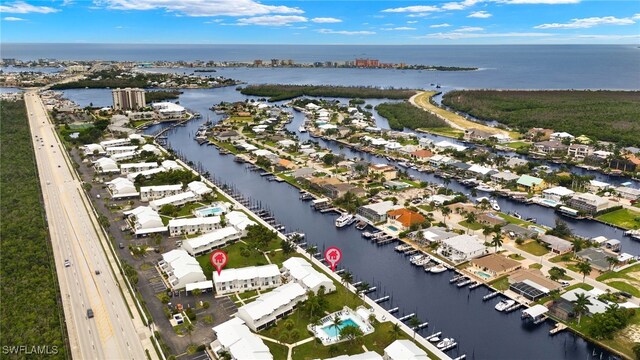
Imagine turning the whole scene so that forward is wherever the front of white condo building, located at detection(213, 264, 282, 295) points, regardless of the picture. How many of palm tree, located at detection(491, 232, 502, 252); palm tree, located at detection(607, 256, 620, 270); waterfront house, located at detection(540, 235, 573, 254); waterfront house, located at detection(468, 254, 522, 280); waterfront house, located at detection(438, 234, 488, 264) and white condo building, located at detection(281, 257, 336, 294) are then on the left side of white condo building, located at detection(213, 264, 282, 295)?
6

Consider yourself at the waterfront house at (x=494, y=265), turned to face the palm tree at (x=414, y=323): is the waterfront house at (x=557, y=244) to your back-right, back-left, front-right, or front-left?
back-left

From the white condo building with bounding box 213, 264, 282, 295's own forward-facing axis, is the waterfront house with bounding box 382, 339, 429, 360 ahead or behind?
ahead

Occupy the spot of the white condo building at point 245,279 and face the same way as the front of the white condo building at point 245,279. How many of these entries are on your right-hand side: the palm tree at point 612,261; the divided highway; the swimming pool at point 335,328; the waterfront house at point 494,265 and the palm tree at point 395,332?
1

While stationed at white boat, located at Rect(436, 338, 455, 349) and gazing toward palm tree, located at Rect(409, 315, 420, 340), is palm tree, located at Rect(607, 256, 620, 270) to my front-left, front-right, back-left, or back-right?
back-right

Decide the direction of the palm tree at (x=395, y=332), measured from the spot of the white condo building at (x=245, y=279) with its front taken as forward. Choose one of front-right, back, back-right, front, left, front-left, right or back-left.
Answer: front-left

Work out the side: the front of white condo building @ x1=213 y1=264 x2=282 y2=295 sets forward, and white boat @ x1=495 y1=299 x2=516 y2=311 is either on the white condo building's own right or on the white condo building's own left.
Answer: on the white condo building's own left

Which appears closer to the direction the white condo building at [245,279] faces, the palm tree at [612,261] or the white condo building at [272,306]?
the white condo building

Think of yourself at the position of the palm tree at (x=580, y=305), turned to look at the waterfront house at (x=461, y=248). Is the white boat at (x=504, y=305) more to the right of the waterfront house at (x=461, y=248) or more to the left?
left

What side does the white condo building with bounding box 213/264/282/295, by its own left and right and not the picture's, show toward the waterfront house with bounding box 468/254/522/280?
left

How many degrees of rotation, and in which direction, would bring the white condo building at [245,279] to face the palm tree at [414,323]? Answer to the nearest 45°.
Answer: approximately 45° to its left

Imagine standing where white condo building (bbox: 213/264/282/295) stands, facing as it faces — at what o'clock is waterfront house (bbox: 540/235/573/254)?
The waterfront house is roughly at 9 o'clock from the white condo building.

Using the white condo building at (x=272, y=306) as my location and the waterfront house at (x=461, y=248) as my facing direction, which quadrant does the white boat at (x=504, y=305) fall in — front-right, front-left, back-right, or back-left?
front-right

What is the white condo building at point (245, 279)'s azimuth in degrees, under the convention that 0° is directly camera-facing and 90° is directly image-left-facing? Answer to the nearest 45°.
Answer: approximately 0°

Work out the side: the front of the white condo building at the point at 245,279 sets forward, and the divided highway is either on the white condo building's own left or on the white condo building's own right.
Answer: on the white condo building's own right

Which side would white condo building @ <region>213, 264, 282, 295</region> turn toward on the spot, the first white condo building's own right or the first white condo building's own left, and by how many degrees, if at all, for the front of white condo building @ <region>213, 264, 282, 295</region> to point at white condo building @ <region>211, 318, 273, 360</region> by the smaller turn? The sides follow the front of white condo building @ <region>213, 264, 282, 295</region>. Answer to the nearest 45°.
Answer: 0° — it already faces it

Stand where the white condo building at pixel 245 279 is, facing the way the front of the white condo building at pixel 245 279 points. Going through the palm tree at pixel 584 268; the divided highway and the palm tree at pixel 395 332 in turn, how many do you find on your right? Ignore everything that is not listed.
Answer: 1

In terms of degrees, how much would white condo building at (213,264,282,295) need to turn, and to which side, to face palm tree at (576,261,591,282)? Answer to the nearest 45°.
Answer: approximately 90° to its left

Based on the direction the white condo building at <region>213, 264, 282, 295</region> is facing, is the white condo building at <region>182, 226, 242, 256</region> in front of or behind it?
behind

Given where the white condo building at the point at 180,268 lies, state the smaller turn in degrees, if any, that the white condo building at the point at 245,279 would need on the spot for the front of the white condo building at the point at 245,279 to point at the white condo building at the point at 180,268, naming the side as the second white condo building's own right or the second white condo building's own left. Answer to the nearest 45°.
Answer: approximately 90° to the second white condo building's own right
